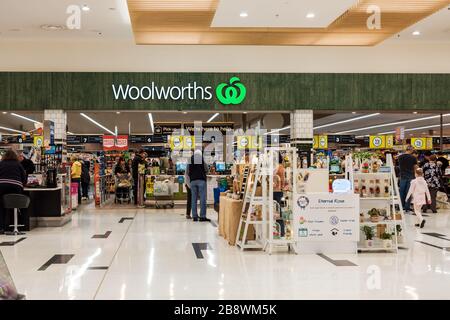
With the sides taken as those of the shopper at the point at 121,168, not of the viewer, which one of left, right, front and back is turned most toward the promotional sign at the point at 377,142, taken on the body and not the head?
left

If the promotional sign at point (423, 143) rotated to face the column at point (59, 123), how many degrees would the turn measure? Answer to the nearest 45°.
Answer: approximately 45° to its right

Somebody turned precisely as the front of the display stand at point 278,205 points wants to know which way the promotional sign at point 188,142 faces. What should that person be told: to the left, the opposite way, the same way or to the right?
the same way

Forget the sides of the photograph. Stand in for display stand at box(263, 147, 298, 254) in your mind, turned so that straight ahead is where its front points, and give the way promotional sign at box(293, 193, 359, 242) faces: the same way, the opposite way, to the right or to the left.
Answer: the same way

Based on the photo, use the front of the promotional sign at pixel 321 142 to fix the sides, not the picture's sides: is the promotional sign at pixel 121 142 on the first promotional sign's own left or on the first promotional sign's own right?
on the first promotional sign's own right

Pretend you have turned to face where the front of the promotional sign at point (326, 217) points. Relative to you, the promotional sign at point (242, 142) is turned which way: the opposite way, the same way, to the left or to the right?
the same way

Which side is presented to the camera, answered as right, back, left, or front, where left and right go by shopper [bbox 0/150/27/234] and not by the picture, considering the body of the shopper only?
back

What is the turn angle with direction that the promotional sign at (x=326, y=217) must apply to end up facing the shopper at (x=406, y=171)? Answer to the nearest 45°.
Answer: approximately 180°

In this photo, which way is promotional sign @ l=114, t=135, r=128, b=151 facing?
toward the camera

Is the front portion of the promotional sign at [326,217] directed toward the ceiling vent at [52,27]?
no

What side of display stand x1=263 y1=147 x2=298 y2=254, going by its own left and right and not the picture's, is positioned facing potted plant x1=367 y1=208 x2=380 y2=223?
left

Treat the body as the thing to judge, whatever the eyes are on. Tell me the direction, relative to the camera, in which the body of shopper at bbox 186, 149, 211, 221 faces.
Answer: away from the camera

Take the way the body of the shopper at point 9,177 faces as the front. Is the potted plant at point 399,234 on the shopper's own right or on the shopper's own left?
on the shopper's own right

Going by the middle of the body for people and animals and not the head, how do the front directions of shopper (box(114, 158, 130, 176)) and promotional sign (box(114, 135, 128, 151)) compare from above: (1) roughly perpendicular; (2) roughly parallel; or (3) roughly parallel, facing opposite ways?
roughly parallel

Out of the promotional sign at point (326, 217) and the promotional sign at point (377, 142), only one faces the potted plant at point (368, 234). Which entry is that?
the promotional sign at point (377, 142)

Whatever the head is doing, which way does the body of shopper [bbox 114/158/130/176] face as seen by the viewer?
toward the camera

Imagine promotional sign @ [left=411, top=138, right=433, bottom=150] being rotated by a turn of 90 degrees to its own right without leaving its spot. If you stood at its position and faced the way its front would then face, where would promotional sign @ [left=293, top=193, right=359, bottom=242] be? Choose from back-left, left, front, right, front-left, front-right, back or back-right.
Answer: left

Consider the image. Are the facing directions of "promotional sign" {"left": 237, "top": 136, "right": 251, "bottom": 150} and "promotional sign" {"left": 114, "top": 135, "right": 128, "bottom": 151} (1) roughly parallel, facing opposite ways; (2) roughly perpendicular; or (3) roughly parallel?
roughly parallel

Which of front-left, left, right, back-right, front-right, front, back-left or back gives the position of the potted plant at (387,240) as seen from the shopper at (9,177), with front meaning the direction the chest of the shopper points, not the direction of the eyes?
back-right

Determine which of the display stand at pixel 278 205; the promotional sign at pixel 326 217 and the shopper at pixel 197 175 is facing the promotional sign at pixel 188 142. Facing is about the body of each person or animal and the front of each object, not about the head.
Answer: the shopper

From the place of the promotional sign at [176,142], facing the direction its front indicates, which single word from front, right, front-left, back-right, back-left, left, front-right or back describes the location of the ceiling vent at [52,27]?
front-right

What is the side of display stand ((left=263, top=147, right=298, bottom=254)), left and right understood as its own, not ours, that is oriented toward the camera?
front

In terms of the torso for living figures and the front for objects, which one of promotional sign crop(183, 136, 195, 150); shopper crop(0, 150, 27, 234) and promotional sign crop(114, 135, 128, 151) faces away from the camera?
the shopper
